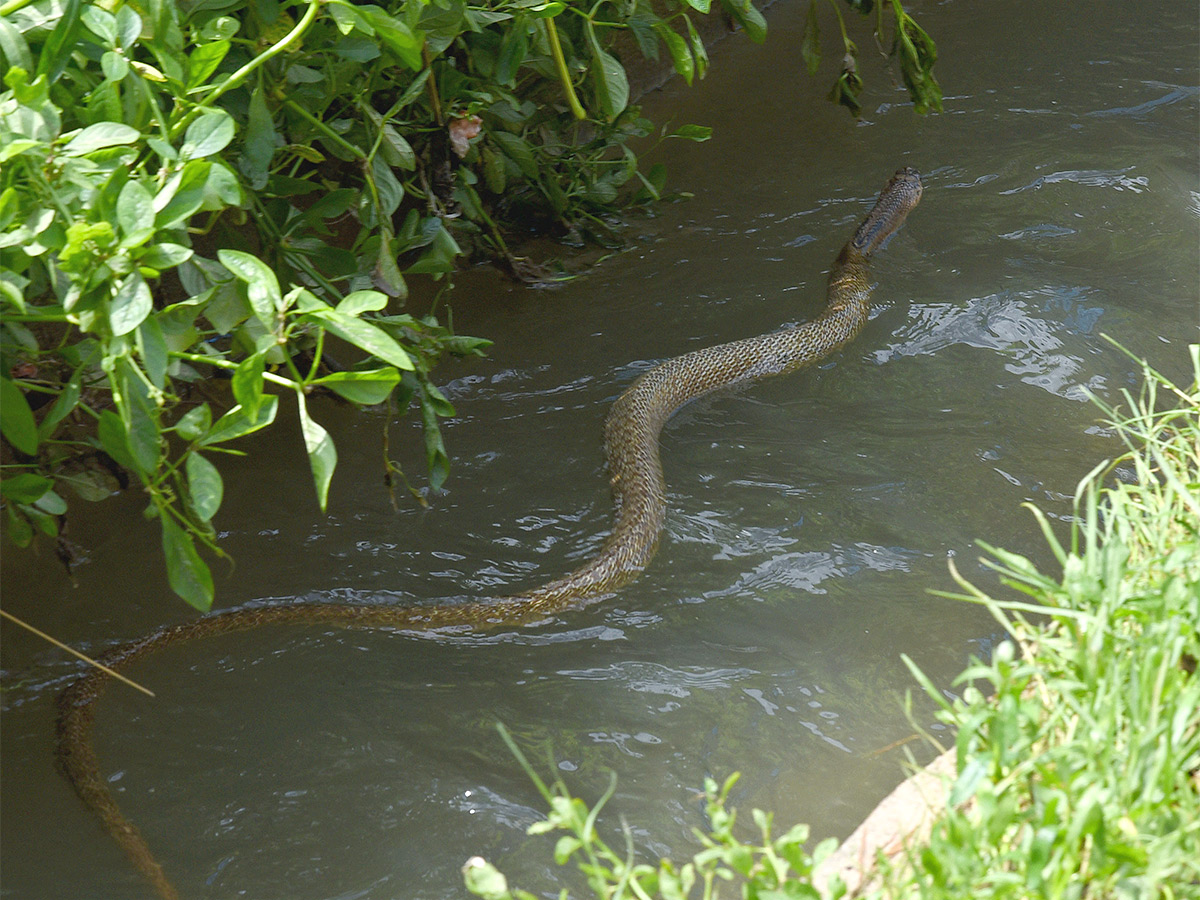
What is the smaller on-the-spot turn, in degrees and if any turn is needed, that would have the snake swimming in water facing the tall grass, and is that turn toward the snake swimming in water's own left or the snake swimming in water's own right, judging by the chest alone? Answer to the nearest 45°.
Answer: approximately 135° to the snake swimming in water's own right

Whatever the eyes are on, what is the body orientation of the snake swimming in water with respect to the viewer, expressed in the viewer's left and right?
facing away from the viewer and to the right of the viewer
